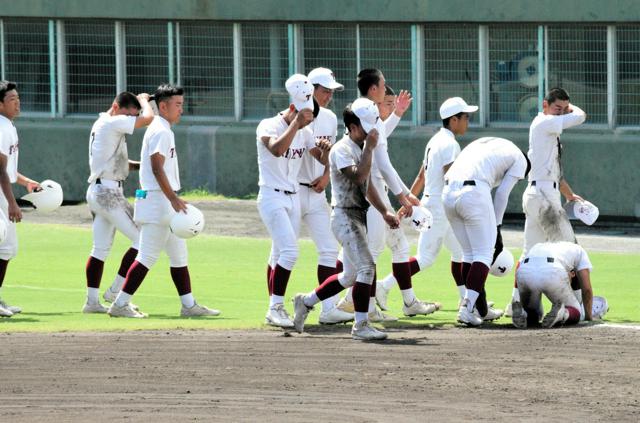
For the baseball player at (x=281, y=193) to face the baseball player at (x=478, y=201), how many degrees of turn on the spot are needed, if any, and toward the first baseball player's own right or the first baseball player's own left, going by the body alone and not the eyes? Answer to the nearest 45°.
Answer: approximately 45° to the first baseball player's own left

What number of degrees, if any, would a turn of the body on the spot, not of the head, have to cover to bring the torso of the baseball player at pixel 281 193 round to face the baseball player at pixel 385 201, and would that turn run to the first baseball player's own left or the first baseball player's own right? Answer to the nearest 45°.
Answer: approximately 90° to the first baseball player's own left
